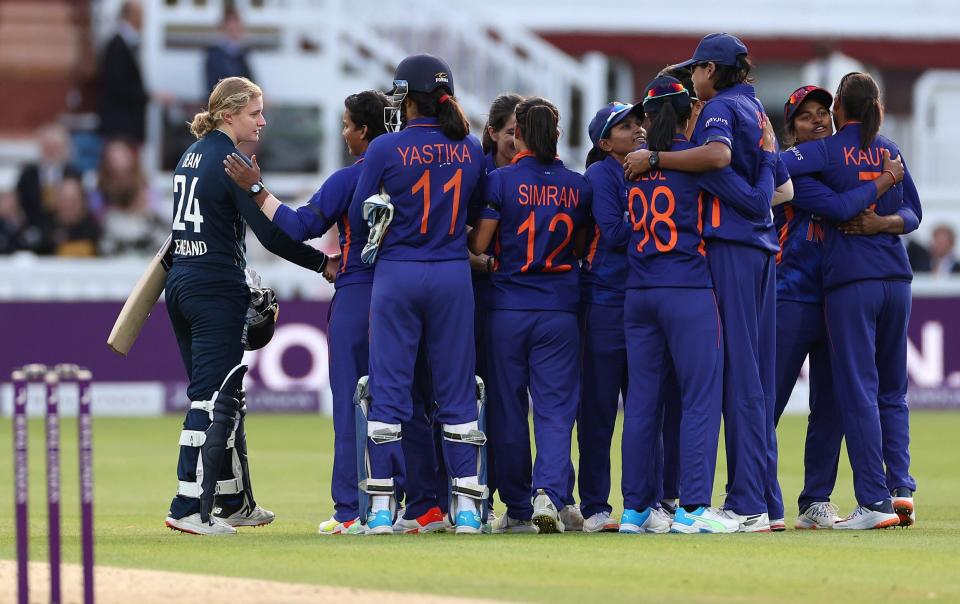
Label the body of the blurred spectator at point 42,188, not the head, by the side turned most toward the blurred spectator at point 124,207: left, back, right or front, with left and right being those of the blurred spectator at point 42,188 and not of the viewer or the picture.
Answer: left

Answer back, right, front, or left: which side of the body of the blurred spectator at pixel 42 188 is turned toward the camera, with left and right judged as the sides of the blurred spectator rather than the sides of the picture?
front

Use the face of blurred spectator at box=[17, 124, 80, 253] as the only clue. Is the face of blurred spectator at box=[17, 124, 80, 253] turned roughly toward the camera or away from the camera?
toward the camera

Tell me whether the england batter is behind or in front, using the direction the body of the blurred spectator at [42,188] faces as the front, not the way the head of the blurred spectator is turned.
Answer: in front

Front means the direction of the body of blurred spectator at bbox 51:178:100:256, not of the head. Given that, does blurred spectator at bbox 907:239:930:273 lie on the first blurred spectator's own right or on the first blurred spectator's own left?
on the first blurred spectator's own left

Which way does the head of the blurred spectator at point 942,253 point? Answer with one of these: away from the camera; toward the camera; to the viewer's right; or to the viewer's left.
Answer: toward the camera

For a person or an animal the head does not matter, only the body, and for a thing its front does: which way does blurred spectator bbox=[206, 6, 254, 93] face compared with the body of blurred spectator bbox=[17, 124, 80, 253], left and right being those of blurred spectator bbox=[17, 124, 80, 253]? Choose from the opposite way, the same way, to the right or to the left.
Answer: the same way

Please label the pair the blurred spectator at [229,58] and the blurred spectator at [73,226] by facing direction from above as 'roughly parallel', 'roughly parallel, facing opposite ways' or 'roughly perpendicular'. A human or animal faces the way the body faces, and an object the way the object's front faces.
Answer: roughly parallel

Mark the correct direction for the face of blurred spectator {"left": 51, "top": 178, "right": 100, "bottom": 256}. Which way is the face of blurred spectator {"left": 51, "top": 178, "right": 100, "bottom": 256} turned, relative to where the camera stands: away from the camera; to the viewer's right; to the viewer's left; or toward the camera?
toward the camera

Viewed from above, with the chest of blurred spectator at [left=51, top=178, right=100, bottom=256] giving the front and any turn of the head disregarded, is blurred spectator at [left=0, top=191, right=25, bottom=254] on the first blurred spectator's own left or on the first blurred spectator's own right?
on the first blurred spectator's own right

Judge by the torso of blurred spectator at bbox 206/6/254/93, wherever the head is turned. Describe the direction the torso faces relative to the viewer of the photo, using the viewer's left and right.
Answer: facing the viewer
